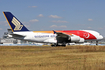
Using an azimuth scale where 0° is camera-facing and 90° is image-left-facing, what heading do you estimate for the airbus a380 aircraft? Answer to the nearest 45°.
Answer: approximately 270°
